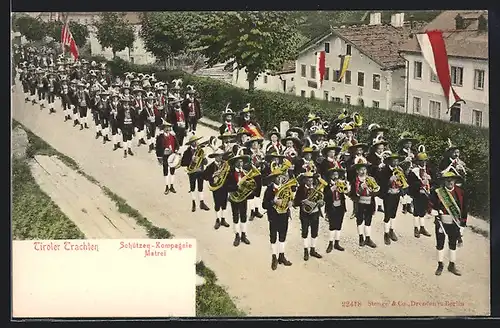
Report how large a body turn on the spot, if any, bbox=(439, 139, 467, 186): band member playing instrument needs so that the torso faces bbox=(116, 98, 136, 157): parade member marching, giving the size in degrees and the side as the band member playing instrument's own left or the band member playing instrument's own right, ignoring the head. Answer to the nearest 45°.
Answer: approximately 135° to the band member playing instrument's own right

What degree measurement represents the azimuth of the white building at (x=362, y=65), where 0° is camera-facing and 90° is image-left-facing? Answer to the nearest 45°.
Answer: approximately 45°

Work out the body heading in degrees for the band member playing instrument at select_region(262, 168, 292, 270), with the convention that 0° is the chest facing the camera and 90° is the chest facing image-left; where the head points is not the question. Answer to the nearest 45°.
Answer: approximately 315°

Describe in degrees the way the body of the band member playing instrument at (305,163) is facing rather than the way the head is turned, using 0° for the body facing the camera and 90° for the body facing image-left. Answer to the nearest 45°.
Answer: approximately 315°

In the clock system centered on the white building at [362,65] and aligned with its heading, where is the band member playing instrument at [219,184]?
The band member playing instrument is roughly at 1 o'clock from the white building.

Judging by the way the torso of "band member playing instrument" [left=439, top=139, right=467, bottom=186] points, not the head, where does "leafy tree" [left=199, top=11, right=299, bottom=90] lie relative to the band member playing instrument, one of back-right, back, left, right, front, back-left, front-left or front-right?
back-right
